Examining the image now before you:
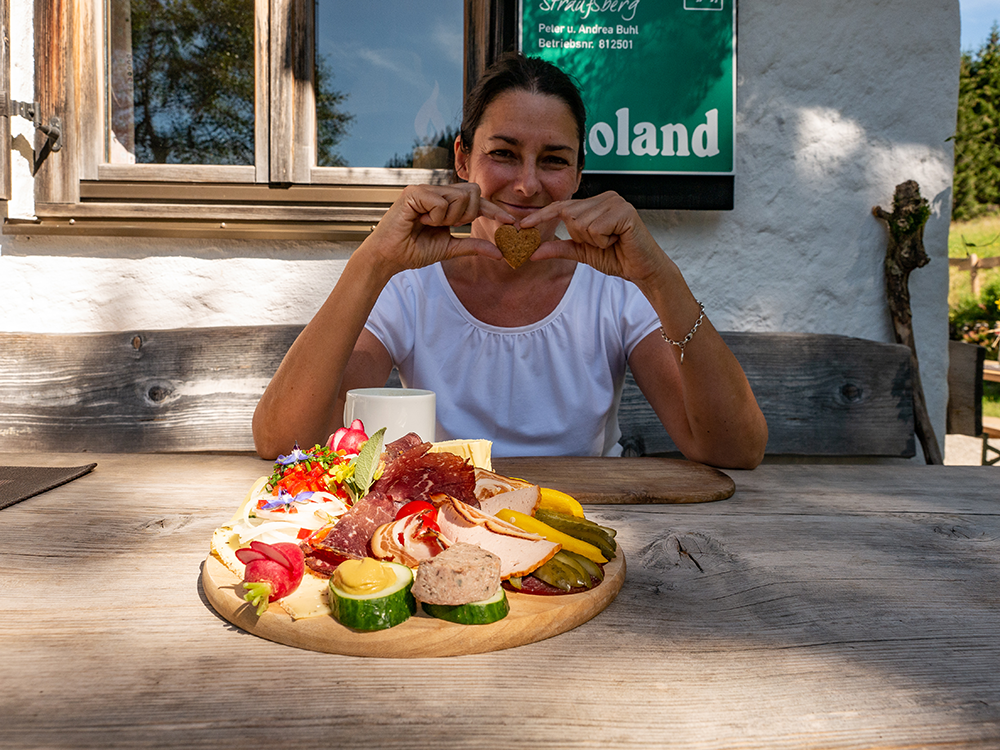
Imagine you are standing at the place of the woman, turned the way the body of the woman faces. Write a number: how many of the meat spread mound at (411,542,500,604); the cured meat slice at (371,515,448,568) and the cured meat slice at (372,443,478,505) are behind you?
0

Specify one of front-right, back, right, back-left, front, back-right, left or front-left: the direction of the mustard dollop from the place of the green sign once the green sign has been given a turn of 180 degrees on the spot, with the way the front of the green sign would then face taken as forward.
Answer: back

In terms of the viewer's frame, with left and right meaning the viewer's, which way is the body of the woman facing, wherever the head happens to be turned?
facing the viewer

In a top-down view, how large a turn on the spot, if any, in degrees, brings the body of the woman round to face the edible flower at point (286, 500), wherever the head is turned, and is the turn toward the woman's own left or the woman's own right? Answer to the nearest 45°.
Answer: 0° — they already face it

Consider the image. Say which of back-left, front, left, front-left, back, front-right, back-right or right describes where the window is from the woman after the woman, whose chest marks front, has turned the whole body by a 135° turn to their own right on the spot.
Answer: front

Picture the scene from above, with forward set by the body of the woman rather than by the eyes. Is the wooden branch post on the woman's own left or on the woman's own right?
on the woman's own left

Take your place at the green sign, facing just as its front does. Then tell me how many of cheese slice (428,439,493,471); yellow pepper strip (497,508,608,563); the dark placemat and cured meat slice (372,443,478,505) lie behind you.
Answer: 0

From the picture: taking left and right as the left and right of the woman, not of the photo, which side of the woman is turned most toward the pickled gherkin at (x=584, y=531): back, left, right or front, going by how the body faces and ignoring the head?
front

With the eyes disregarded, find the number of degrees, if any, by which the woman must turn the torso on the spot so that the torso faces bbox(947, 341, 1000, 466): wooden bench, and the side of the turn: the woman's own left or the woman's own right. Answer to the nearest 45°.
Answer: approximately 135° to the woman's own left

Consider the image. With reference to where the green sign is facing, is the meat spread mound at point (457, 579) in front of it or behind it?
in front

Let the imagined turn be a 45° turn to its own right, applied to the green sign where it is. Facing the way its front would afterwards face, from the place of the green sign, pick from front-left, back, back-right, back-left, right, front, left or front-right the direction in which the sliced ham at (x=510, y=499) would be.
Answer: front-left

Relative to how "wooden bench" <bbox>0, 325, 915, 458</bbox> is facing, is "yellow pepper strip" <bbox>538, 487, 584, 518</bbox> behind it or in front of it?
in front

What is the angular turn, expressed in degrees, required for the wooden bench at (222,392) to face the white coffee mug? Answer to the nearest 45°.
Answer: approximately 45° to its left

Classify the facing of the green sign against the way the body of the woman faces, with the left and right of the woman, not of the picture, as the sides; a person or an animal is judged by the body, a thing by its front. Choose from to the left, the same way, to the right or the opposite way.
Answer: the same way

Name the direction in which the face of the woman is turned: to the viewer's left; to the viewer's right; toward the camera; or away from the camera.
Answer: toward the camera

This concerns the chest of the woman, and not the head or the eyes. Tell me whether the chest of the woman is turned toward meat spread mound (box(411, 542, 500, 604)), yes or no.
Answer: yes

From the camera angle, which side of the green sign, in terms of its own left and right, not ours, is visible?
front
